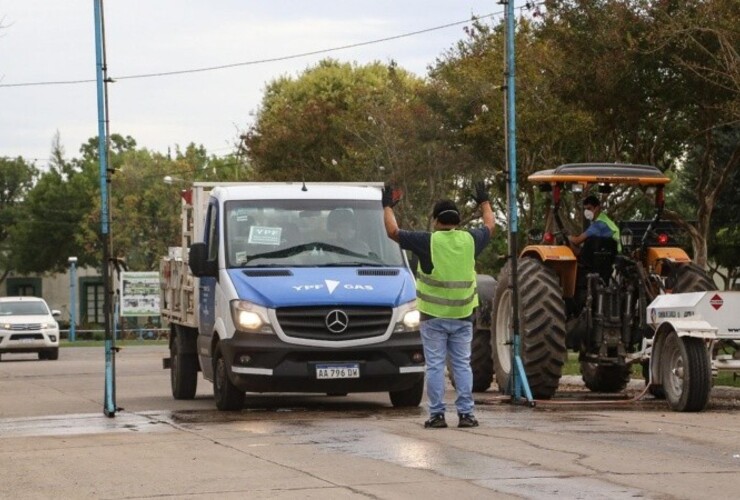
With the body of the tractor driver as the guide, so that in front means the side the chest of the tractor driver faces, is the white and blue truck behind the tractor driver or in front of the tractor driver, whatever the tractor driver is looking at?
in front

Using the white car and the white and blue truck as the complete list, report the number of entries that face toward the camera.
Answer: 2

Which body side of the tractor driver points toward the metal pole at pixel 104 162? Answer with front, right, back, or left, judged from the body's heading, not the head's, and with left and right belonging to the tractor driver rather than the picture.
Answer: front

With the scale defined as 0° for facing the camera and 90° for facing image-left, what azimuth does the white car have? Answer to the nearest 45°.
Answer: approximately 0°

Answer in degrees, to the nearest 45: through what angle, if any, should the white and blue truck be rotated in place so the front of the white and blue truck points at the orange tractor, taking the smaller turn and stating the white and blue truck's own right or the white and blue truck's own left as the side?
approximately 90° to the white and blue truck's own left

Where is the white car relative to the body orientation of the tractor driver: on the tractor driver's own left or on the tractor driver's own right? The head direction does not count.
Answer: on the tractor driver's own right

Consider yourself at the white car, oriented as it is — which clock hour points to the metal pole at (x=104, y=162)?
The metal pole is roughly at 12 o'clock from the white car.

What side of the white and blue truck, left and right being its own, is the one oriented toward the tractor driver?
left

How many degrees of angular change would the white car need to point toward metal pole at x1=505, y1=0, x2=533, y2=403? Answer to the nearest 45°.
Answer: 0° — it already faces it
